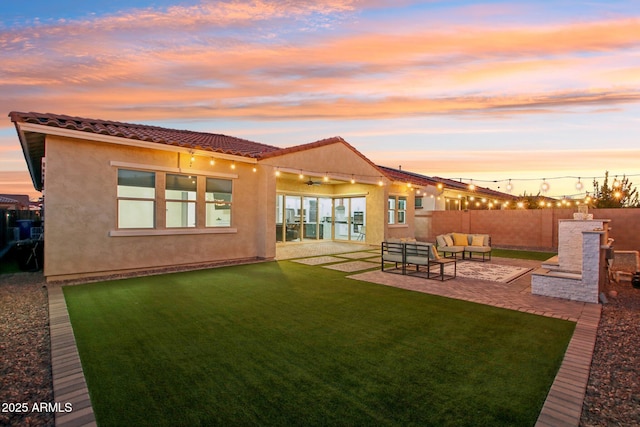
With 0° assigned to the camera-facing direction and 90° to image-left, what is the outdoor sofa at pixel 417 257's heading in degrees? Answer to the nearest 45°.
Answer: approximately 225°

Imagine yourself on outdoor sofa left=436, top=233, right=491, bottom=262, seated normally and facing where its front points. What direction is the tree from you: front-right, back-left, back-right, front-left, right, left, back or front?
back-left

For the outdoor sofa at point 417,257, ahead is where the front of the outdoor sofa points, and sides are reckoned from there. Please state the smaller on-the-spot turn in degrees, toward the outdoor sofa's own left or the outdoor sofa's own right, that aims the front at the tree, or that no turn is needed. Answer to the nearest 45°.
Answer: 0° — it already faces it

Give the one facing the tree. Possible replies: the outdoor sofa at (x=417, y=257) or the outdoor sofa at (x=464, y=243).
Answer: the outdoor sofa at (x=417, y=257)

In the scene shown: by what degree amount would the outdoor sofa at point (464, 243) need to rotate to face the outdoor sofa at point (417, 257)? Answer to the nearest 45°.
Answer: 0° — it already faces it

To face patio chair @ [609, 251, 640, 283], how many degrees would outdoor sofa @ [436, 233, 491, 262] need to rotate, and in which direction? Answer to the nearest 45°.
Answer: approximately 90° to its left
